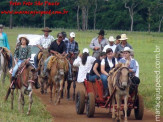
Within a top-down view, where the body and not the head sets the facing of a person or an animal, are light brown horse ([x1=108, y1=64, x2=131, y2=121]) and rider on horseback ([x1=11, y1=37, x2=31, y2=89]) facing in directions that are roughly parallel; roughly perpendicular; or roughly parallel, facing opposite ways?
roughly parallel

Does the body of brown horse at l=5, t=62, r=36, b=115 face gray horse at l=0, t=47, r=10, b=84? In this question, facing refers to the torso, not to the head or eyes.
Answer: no

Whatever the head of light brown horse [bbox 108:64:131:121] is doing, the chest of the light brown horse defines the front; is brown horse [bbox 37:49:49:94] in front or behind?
behind

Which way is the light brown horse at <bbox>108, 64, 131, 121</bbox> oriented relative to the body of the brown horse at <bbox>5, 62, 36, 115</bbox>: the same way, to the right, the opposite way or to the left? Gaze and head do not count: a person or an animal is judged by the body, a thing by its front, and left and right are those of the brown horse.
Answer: the same way

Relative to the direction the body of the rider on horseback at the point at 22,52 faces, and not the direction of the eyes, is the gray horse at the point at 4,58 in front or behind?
behind

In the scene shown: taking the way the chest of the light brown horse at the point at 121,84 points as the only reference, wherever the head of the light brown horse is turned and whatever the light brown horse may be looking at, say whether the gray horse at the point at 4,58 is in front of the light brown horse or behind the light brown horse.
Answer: behind

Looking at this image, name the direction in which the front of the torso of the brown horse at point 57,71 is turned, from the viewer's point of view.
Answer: toward the camera

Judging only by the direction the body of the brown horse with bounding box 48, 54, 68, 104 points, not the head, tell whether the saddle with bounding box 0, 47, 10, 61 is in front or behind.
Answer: behind

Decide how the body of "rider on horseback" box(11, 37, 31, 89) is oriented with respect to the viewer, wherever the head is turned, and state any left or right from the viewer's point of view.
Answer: facing the viewer and to the right of the viewer
